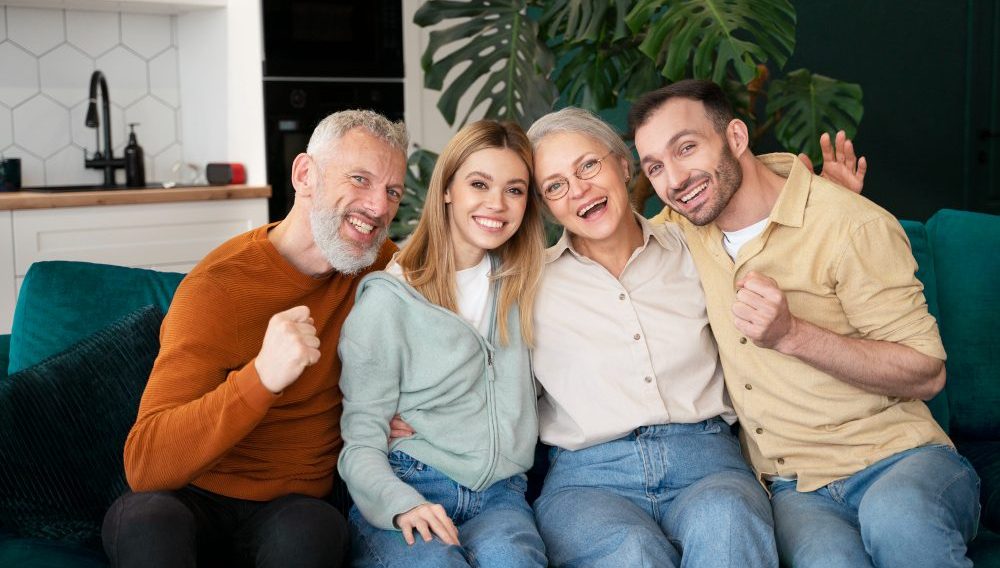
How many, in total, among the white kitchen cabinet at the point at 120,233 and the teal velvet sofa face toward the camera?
2

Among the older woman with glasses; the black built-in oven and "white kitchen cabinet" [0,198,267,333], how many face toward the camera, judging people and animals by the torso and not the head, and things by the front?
3

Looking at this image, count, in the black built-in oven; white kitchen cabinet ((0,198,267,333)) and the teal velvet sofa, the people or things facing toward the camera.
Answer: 3

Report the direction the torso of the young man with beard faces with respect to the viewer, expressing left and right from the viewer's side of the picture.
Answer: facing the viewer and to the left of the viewer

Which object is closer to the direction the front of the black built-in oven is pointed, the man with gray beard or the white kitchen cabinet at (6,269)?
the man with gray beard

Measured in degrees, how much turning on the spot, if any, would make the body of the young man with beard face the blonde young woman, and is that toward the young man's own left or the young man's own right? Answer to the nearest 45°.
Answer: approximately 45° to the young man's own right

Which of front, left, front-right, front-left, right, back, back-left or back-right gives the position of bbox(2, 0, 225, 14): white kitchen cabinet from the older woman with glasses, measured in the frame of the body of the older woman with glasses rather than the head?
back-right

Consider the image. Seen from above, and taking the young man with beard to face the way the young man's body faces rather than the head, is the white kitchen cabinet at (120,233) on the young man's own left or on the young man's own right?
on the young man's own right

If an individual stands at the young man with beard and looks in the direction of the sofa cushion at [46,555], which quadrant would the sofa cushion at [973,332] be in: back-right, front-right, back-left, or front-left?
back-right
